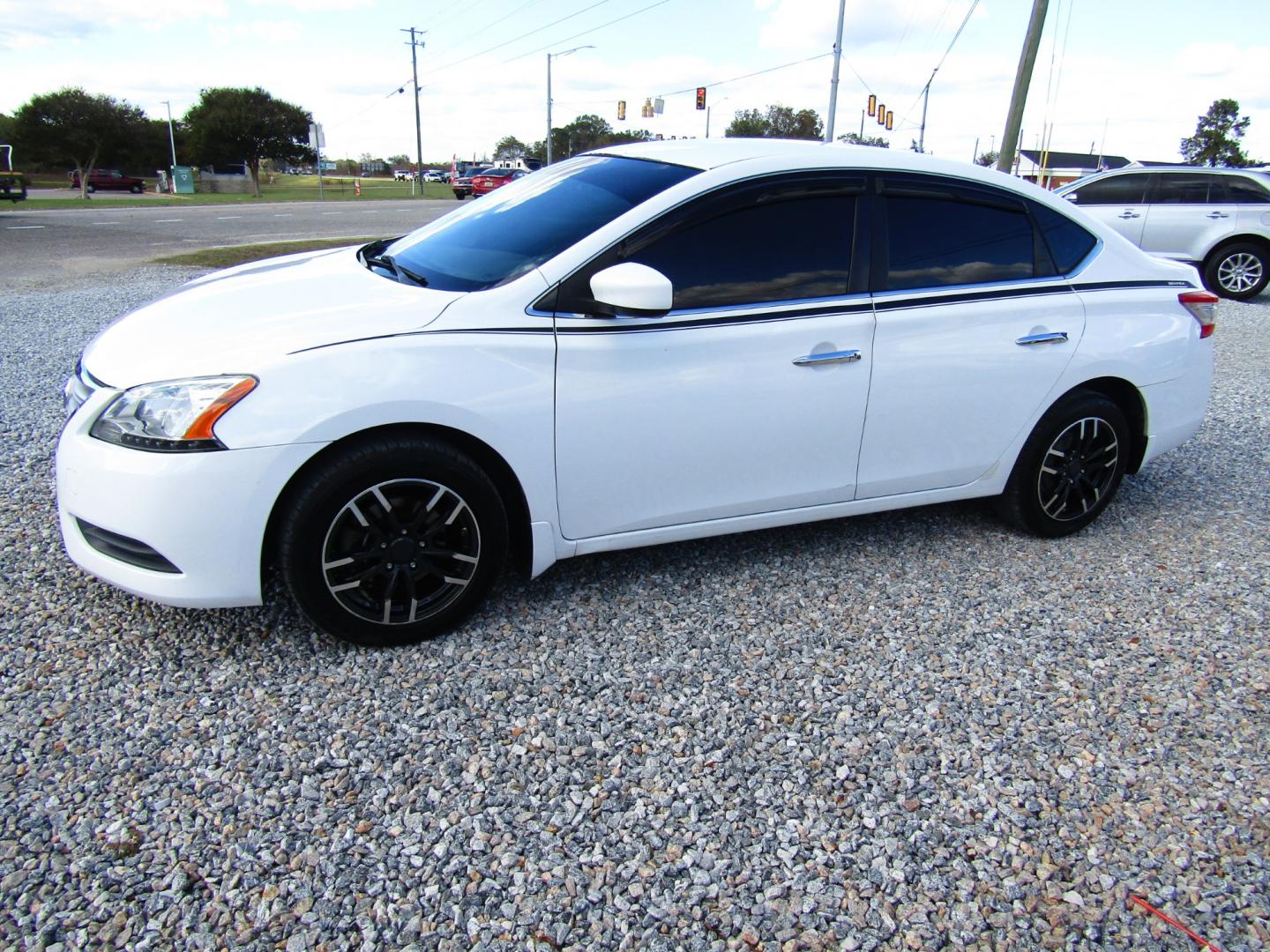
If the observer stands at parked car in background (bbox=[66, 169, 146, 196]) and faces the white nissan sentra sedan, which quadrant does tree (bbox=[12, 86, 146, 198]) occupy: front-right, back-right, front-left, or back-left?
front-right

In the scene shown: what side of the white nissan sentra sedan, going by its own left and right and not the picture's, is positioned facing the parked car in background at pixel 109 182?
right

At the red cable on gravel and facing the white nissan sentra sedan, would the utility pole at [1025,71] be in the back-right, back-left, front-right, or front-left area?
front-right

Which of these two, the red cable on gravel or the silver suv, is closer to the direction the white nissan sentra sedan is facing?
the red cable on gravel

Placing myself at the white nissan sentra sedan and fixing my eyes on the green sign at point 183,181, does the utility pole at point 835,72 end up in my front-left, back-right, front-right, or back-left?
front-right

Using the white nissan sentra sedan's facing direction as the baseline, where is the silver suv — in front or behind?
behind

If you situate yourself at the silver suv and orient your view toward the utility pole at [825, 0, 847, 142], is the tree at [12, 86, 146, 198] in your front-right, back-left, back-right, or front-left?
front-left

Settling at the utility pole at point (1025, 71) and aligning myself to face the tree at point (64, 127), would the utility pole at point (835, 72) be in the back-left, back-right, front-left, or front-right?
front-right

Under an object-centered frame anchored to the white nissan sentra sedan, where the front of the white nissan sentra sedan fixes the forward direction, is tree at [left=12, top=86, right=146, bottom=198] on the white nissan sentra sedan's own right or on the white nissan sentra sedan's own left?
on the white nissan sentra sedan's own right

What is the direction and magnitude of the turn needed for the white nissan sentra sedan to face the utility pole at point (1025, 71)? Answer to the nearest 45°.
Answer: approximately 180°

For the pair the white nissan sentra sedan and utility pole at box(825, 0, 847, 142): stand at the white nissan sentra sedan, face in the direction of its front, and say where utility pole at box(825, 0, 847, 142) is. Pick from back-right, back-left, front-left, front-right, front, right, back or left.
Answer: back-right

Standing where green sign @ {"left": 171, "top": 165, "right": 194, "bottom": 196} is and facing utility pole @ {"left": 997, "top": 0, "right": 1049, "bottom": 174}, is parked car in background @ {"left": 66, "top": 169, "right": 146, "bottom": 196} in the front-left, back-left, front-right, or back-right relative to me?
back-right

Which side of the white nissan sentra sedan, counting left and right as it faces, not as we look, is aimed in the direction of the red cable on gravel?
left
